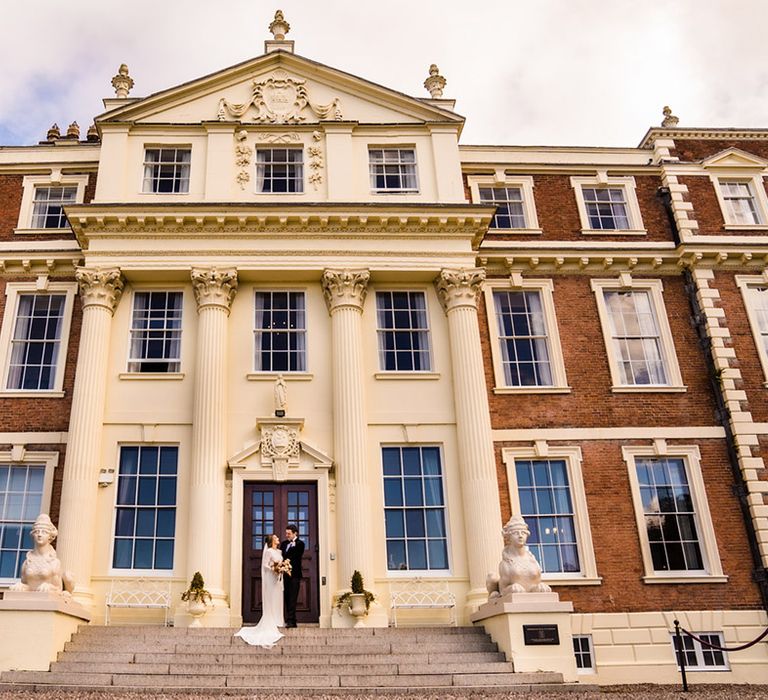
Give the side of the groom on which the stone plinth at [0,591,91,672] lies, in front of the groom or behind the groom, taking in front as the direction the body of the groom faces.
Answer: in front

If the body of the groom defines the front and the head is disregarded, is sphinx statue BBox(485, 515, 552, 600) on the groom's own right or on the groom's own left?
on the groom's own left

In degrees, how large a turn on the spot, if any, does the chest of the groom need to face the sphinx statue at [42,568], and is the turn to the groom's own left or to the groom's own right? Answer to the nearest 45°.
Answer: approximately 45° to the groom's own right

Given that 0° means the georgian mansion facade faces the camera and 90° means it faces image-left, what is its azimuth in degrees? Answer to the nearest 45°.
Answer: approximately 0°

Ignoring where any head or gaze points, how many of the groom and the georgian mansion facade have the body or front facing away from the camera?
0

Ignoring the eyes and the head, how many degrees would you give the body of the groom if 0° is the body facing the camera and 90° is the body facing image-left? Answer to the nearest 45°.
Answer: approximately 45°

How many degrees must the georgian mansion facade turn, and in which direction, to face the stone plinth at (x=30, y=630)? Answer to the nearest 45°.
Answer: approximately 45° to its right
